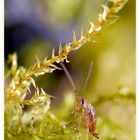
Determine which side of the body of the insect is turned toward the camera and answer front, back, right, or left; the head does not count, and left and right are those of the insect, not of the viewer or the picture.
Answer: left
